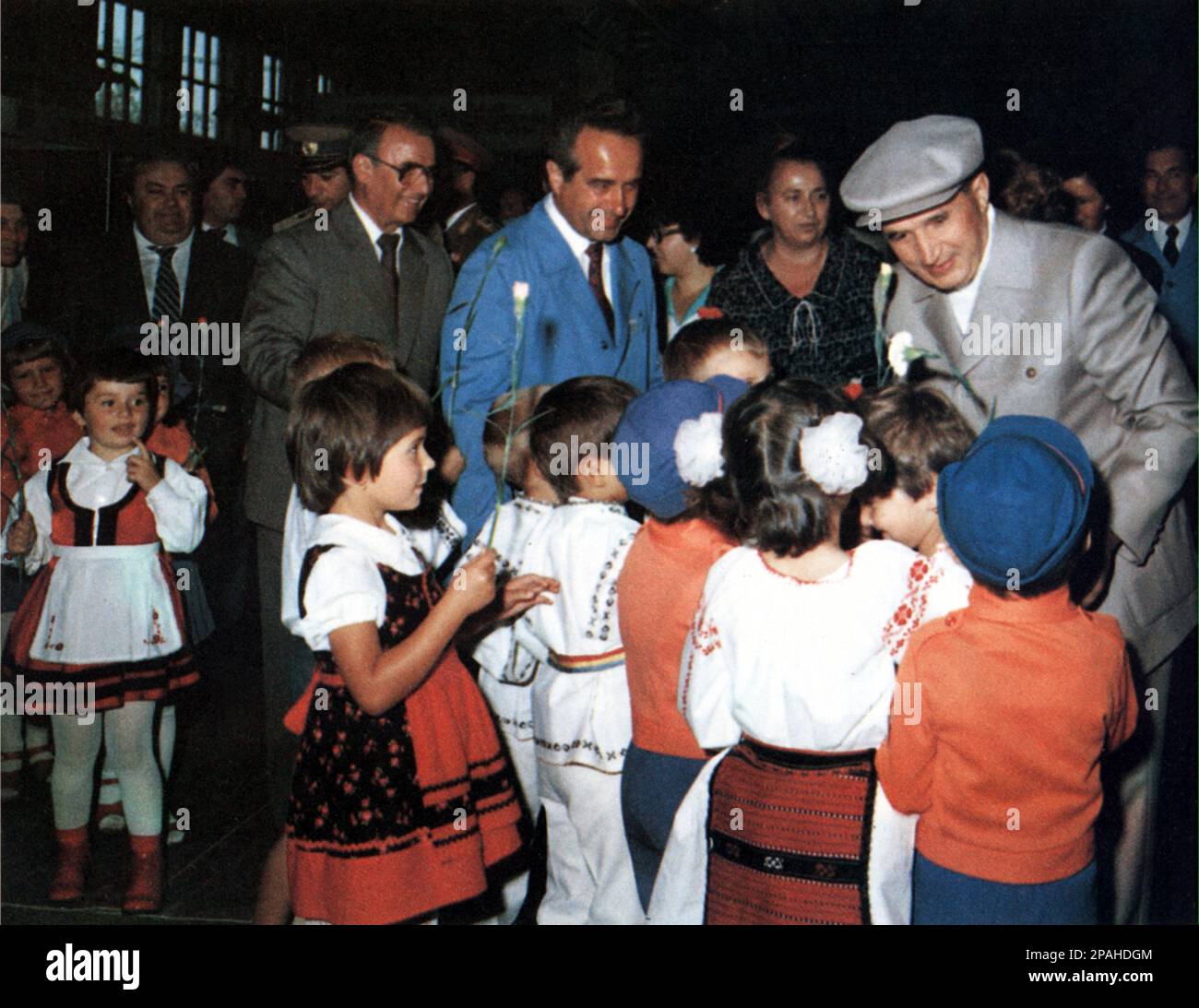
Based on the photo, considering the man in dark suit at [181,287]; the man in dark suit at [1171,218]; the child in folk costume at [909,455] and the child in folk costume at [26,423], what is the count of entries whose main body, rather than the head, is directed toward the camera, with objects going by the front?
3

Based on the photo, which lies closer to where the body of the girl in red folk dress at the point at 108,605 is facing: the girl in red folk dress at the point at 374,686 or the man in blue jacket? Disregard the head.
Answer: the girl in red folk dress

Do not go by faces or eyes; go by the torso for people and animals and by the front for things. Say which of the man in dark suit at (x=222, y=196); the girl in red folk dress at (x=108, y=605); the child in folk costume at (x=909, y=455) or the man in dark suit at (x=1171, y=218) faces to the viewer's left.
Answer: the child in folk costume

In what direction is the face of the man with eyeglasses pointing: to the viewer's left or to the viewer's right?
to the viewer's right

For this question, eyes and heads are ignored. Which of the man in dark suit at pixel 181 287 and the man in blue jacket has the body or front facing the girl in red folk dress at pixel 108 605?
the man in dark suit

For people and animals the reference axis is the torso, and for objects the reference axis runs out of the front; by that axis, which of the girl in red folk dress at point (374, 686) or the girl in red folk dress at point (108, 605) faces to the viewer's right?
the girl in red folk dress at point (374, 686)

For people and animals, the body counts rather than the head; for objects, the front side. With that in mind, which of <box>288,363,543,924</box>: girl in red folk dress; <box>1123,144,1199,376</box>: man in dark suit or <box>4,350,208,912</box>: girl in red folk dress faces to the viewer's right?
<box>288,363,543,924</box>: girl in red folk dress

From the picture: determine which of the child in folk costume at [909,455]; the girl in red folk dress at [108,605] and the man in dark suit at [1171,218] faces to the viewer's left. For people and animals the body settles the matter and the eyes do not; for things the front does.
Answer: the child in folk costume

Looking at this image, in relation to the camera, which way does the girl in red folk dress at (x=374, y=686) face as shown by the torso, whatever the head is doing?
to the viewer's right

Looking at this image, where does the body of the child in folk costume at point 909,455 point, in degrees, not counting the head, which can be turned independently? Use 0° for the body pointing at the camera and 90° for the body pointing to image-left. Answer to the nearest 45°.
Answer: approximately 90°
